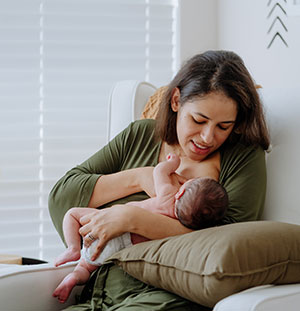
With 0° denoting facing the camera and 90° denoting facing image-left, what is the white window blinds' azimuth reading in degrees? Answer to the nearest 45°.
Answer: approximately 0°

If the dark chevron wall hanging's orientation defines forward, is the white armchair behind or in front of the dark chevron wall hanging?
in front

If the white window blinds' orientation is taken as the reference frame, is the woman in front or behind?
in front

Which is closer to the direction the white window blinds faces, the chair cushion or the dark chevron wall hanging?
the chair cushion

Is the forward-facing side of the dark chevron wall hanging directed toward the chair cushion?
yes

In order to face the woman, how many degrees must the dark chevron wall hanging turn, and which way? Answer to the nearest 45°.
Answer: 0° — it already faces them

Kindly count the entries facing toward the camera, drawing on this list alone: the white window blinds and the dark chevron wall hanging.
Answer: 2

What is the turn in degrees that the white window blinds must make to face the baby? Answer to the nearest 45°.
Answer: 0° — it already faces them

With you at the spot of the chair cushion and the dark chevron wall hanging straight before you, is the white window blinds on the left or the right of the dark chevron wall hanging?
left

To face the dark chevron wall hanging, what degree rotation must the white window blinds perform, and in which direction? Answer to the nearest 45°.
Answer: approximately 45° to its left

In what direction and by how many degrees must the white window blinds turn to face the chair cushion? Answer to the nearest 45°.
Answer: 0° — it already faces it

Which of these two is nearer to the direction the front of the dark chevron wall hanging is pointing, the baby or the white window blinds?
the baby
